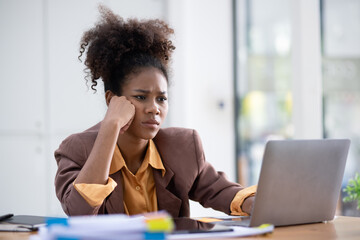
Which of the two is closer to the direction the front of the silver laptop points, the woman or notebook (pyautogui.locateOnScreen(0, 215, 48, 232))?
the woman

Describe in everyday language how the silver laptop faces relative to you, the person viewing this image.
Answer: facing away from the viewer and to the left of the viewer

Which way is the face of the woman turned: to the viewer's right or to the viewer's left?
to the viewer's right

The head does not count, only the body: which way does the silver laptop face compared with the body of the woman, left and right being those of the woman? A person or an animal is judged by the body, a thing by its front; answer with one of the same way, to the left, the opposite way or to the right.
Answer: the opposite way

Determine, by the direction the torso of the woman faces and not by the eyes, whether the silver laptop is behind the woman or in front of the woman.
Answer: in front

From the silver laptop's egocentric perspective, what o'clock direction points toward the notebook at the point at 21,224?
The notebook is roughly at 10 o'clock from the silver laptop.

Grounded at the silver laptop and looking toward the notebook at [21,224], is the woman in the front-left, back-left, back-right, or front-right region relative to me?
front-right

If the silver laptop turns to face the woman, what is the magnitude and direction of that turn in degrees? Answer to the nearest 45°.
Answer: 0° — it already faces them

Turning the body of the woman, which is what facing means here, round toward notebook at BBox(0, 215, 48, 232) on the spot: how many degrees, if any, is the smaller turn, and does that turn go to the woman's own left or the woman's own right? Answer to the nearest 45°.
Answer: approximately 90° to the woman's own right

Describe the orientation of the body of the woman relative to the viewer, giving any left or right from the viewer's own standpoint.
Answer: facing the viewer and to the right of the viewer
